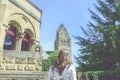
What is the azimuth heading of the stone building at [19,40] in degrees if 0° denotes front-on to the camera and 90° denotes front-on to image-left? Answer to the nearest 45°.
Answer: approximately 315°
